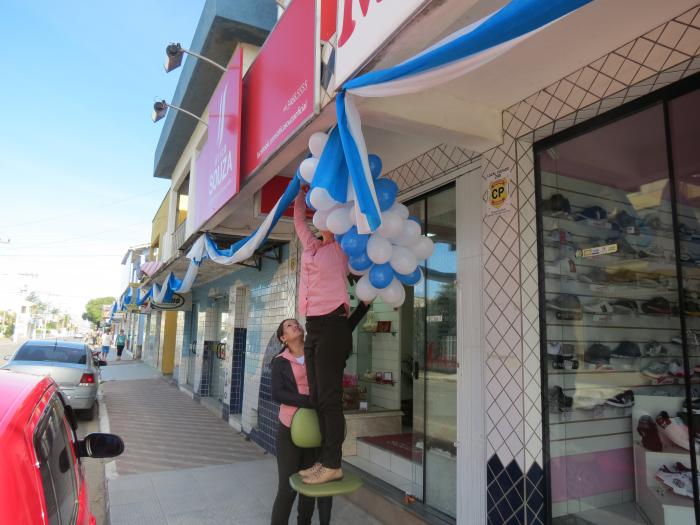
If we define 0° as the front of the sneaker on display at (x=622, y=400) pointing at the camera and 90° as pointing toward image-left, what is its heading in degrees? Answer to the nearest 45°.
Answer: approximately 90°

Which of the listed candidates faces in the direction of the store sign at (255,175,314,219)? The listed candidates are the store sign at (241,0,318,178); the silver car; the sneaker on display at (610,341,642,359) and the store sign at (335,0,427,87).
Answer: the sneaker on display

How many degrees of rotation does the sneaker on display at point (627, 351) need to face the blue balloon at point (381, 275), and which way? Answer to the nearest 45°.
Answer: approximately 45° to its left

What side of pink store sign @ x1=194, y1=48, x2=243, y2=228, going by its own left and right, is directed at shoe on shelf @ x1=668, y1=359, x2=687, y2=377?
left

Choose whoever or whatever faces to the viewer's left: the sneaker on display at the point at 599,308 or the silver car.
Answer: the sneaker on display

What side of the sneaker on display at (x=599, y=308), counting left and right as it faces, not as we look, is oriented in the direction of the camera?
left

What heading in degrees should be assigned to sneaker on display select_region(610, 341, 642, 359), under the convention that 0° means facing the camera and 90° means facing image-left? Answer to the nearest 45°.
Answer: approximately 90°

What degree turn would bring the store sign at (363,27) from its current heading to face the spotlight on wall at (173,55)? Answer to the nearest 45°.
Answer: approximately 90° to its right
